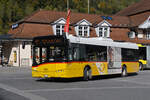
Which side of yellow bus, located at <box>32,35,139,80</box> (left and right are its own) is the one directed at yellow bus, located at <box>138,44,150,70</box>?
back

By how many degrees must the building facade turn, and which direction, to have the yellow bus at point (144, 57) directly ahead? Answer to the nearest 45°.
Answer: approximately 45° to its left

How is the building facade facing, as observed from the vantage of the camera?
facing the viewer

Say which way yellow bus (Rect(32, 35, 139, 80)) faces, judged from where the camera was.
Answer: facing the viewer and to the left of the viewer

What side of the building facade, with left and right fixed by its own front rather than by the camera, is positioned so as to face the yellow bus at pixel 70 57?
front

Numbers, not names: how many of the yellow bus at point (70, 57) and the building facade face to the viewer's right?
0

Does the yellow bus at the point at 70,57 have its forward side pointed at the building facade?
no

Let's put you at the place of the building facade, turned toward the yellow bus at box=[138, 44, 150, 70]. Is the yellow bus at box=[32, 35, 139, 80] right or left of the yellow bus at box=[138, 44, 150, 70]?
right
